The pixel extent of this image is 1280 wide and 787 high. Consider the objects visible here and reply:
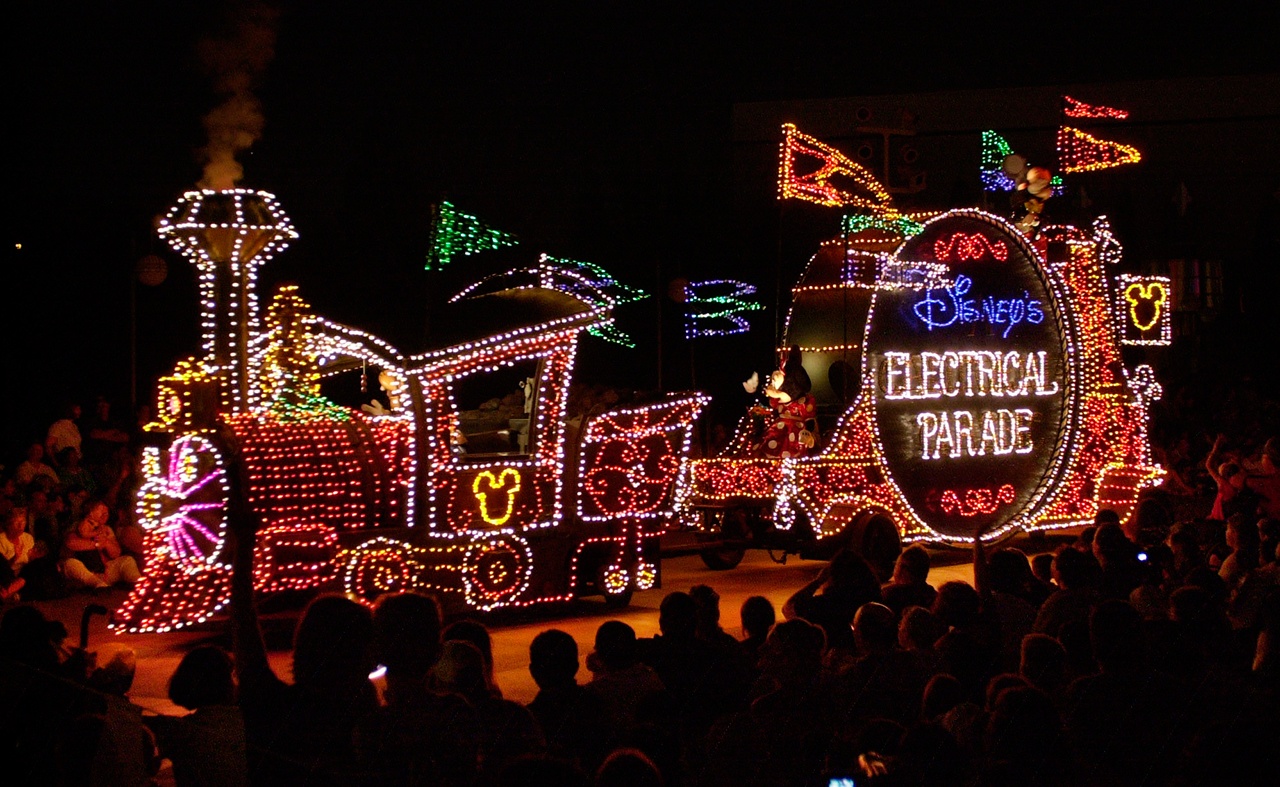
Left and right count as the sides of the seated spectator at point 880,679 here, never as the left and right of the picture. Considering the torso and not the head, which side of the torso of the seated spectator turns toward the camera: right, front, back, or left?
back

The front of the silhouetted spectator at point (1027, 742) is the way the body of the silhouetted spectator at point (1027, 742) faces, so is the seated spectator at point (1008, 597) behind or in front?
in front

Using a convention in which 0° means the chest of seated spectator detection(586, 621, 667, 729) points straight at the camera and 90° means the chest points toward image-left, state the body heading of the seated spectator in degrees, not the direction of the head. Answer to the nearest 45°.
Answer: approximately 180°

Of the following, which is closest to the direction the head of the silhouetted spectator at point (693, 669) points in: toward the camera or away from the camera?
away from the camera

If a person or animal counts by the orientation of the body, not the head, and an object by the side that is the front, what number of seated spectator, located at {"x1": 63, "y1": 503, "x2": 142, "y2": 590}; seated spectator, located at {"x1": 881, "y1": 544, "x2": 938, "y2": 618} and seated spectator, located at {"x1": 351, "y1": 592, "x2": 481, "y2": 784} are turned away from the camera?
2

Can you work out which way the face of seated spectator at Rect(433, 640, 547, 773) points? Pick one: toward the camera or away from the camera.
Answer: away from the camera

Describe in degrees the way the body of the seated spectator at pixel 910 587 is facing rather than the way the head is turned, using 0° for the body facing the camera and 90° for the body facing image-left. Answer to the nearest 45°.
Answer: approximately 180°

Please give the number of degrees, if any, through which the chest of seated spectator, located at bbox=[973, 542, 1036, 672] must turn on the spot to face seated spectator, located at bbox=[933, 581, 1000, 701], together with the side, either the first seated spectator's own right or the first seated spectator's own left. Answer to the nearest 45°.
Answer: approximately 180°

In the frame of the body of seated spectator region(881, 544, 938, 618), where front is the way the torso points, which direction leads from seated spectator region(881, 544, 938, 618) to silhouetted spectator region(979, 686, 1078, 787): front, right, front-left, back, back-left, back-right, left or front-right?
back

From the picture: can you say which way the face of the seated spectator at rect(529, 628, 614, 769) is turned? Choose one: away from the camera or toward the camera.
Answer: away from the camera

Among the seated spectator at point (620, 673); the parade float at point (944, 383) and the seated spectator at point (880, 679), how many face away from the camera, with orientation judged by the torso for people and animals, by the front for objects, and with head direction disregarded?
2

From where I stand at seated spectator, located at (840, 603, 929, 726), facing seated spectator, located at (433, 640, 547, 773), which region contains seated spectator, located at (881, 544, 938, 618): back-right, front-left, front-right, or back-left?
back-right

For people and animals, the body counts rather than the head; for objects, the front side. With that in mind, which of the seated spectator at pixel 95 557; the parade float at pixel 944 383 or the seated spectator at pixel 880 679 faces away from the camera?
the seated spectator at pixel 880 679

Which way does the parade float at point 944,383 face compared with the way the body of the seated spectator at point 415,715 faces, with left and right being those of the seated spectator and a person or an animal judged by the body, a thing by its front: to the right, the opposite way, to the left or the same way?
to the left

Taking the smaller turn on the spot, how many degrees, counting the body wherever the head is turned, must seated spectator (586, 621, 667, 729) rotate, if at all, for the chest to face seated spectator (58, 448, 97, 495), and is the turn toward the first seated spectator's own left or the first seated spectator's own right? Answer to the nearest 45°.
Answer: approximately 45° to the first seated spectator's own left

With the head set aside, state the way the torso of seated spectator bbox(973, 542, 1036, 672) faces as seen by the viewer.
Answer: away from the camera

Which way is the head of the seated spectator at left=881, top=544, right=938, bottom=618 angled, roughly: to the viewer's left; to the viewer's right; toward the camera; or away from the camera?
away from the camera

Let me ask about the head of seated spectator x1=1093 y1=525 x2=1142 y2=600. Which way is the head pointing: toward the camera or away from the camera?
away from the camera

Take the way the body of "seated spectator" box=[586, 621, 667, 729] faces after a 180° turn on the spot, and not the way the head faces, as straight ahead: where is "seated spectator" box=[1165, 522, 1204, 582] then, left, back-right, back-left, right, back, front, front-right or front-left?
back-left
